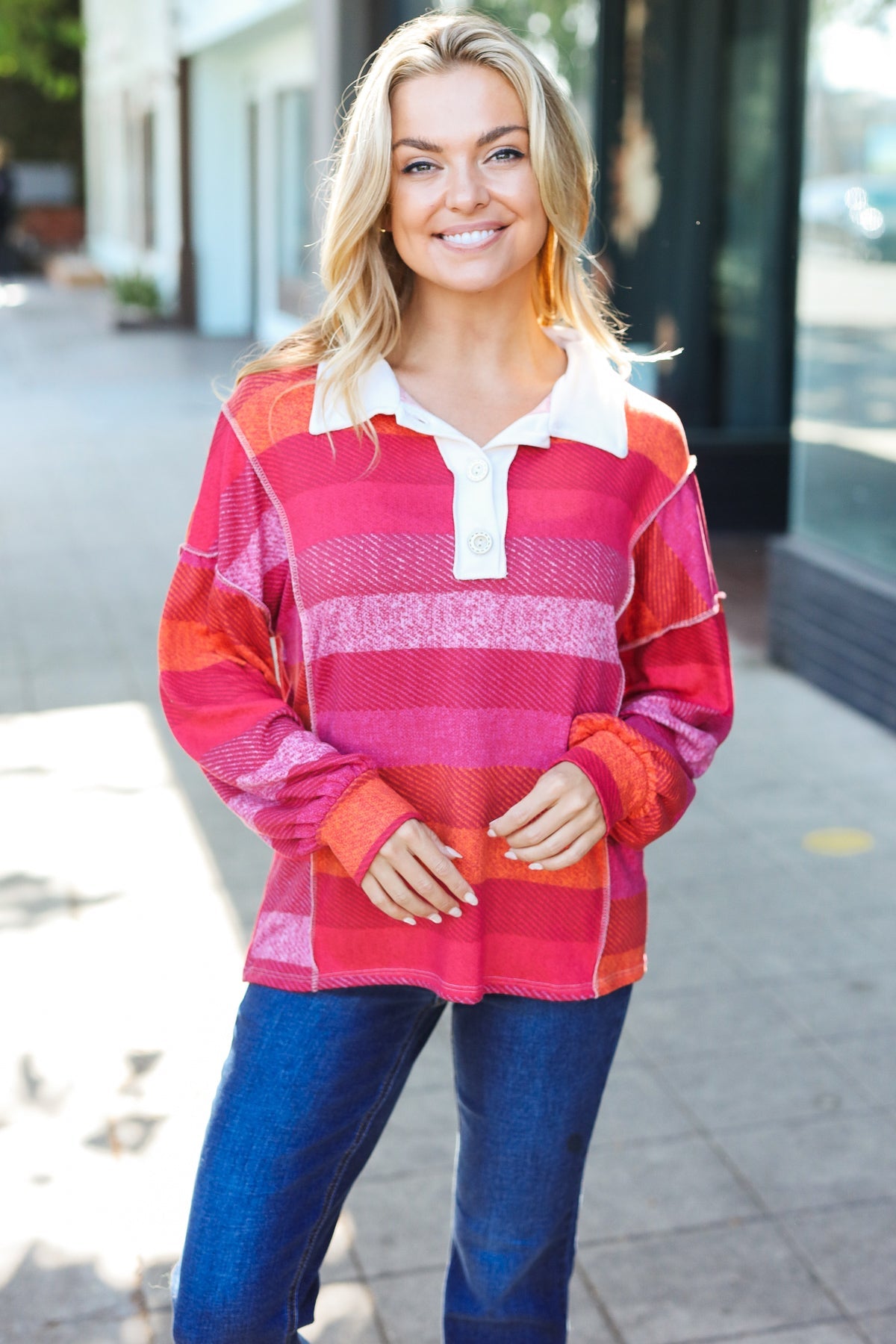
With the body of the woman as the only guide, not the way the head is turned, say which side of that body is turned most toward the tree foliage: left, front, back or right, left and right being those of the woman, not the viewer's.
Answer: back

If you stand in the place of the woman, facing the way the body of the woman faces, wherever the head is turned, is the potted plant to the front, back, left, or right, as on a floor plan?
back

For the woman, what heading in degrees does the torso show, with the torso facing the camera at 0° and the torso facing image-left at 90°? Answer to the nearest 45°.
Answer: approximately 0°
